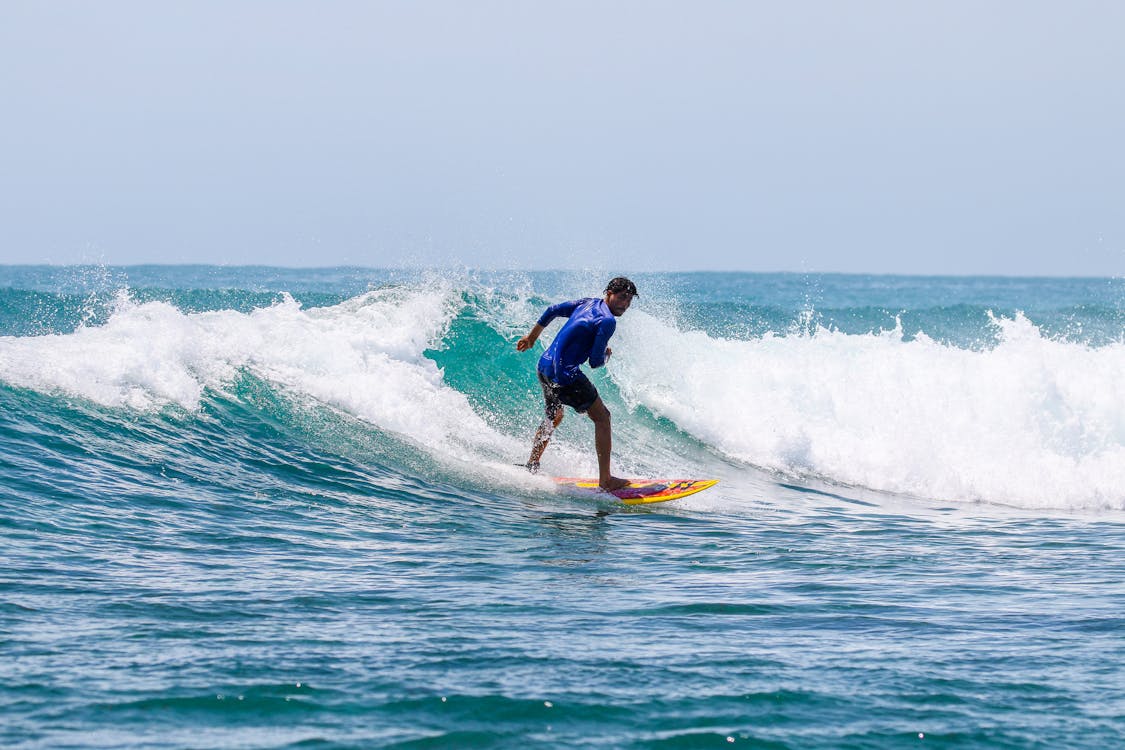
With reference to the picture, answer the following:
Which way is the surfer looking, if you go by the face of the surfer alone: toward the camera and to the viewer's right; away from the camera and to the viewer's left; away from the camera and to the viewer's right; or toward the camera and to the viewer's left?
toward the camera and to the viewer's right

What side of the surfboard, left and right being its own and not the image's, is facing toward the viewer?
right
